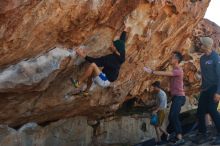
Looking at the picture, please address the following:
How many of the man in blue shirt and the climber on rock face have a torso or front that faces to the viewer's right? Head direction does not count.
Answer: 0

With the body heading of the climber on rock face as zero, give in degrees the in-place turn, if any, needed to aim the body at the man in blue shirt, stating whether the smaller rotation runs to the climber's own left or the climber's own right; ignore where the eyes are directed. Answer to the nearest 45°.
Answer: approximately 180°

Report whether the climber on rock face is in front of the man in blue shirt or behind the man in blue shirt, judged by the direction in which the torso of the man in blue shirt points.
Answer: in front
